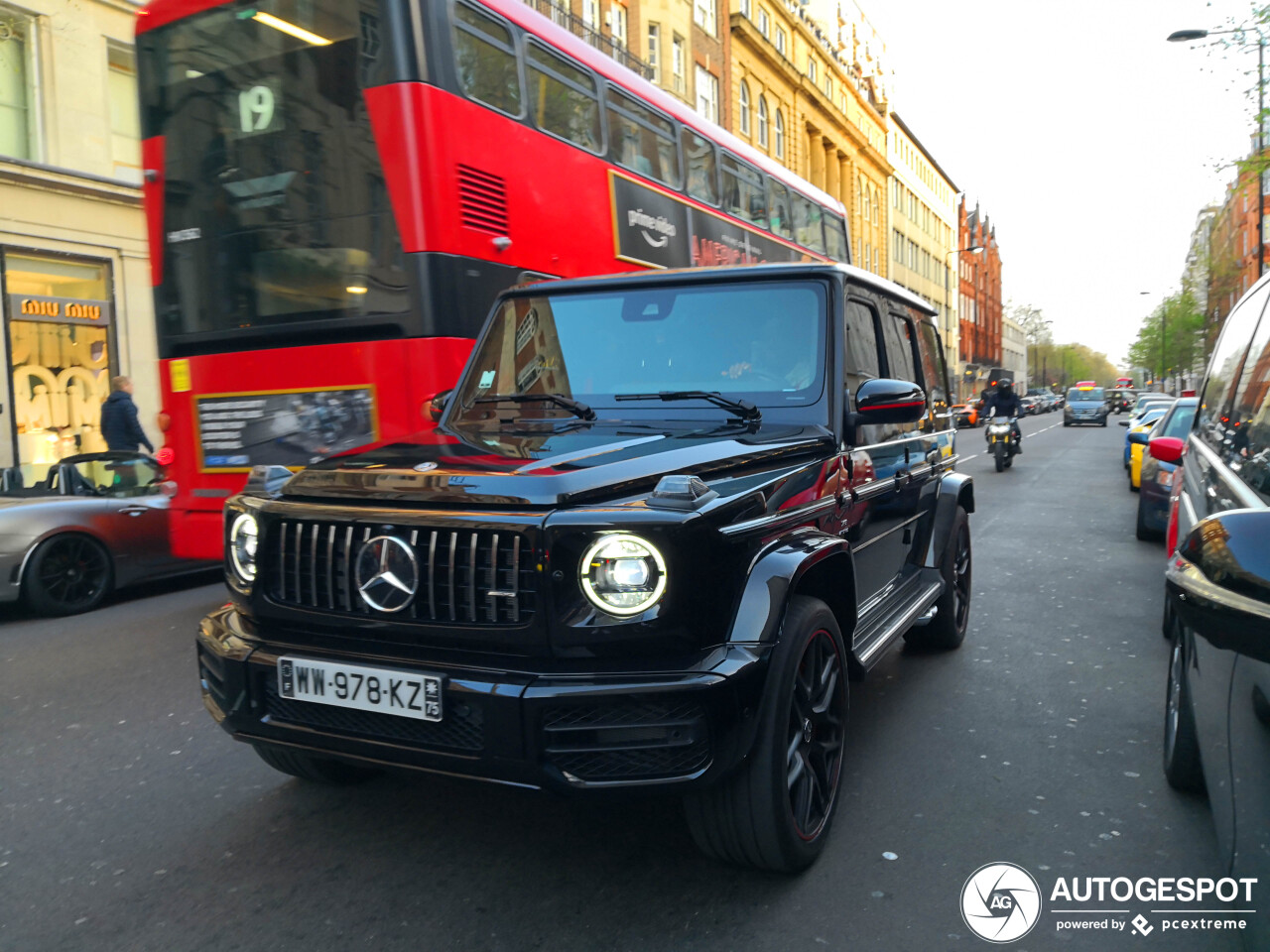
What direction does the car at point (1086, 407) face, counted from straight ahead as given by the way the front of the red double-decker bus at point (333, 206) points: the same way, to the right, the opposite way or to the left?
the opposite way

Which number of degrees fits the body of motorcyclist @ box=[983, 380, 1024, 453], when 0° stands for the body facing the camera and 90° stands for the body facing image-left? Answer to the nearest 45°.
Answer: approximately 0°

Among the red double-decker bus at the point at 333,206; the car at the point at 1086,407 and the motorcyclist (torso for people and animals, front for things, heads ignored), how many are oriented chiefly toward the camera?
2

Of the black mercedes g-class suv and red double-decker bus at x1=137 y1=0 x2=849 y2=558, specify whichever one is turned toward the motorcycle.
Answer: the red double-decker bus

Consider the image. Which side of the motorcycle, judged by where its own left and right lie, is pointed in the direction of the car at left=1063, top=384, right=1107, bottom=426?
back

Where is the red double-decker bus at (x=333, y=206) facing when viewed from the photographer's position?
facing away from the viewer and to the right of the viewer

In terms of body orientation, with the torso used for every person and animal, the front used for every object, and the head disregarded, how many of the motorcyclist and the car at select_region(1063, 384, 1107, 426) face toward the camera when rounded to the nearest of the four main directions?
2

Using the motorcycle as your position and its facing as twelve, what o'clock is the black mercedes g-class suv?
The black mercedes g-class suv is roughly at 12 o'clock from the motorcycle.

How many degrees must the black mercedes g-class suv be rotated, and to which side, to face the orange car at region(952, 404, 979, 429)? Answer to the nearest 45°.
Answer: approximately 135° to its right
